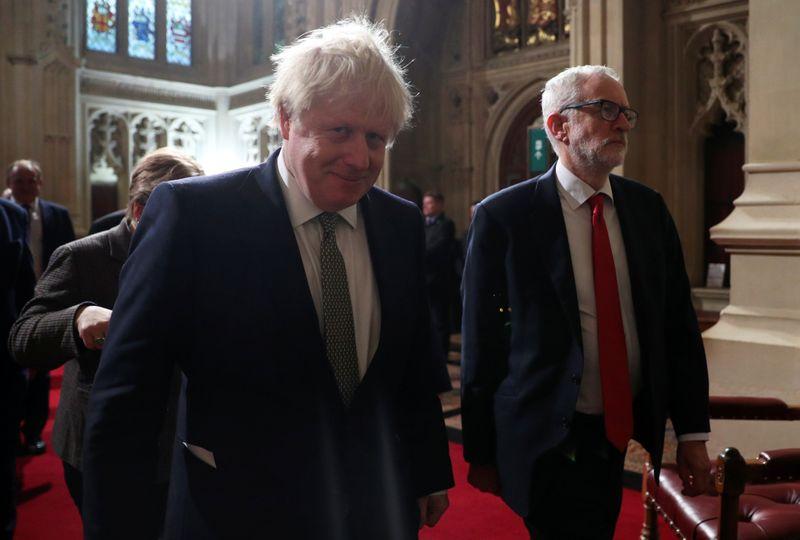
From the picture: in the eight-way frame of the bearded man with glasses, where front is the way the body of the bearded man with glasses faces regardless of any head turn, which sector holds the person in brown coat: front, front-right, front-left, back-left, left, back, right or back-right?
back-right

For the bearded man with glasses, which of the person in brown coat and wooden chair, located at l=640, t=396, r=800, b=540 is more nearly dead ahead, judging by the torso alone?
the wooden chair

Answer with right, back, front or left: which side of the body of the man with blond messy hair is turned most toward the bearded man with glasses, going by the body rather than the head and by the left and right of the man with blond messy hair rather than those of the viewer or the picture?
left

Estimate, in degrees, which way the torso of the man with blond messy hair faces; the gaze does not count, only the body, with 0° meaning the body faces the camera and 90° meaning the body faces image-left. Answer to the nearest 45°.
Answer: approximately 315°

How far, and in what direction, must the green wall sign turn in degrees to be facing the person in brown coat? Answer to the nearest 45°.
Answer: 0° — it already faces them
